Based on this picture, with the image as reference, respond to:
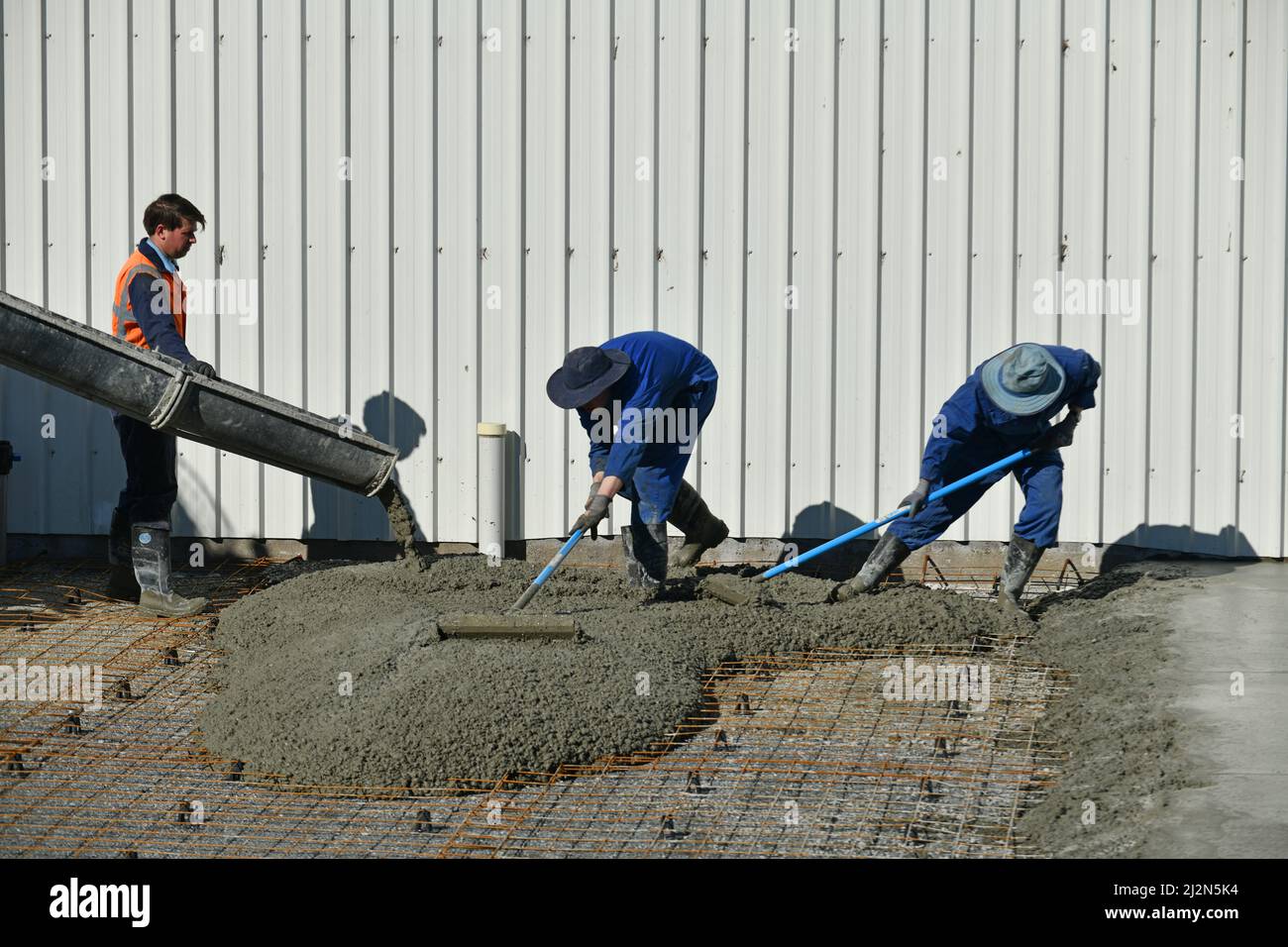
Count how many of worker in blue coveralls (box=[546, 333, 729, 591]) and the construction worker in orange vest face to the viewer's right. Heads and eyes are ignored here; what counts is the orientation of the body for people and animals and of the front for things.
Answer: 1

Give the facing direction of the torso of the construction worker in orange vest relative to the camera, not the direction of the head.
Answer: to the viewer's right

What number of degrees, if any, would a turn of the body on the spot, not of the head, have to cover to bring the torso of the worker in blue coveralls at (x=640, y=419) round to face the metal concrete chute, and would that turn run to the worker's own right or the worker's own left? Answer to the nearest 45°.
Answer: approximately 45° to the worker's own right

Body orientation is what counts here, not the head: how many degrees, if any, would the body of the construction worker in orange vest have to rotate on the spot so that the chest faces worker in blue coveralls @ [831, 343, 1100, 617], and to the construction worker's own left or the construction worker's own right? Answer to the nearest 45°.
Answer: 0° — they already face them

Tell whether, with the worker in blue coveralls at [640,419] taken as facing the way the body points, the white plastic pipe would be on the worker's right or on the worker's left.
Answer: on the worker's right
